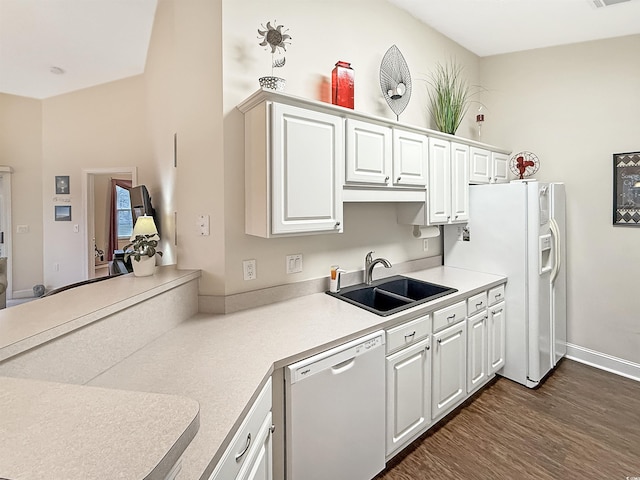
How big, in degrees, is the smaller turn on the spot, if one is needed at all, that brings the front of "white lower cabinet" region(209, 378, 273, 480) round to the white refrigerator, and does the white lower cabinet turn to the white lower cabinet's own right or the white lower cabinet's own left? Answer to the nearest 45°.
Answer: approximately 45° to the white lower cabinet's own left

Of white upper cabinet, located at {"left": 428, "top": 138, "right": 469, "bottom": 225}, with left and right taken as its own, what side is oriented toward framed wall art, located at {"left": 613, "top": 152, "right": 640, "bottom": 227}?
left

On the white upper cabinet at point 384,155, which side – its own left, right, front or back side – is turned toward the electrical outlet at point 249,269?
right

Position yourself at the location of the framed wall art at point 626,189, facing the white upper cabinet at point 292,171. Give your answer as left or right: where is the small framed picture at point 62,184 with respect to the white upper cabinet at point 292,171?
right

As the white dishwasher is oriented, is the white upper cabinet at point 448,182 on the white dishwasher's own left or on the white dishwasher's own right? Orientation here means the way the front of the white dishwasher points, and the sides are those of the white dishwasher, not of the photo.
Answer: on the white dishwasher's own left

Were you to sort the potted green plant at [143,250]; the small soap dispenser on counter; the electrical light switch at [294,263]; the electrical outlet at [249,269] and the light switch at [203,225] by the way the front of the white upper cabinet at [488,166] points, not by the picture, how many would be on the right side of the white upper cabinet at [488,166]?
5

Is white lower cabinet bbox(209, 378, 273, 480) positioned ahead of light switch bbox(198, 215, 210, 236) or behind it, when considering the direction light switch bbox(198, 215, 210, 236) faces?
ahead

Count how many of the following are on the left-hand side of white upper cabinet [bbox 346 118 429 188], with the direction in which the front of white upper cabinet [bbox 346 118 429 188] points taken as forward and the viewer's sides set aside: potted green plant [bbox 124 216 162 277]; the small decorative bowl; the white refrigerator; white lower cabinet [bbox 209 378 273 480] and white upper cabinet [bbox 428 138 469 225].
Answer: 2

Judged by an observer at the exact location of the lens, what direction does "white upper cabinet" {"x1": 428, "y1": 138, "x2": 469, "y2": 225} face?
facing the viewer and to the right of the viewer

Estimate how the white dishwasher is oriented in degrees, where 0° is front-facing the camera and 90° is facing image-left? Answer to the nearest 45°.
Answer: approximately 315°

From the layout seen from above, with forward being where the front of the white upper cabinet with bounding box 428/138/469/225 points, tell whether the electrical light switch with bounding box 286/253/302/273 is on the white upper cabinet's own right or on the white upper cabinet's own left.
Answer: on the white upper cabinet's own right
